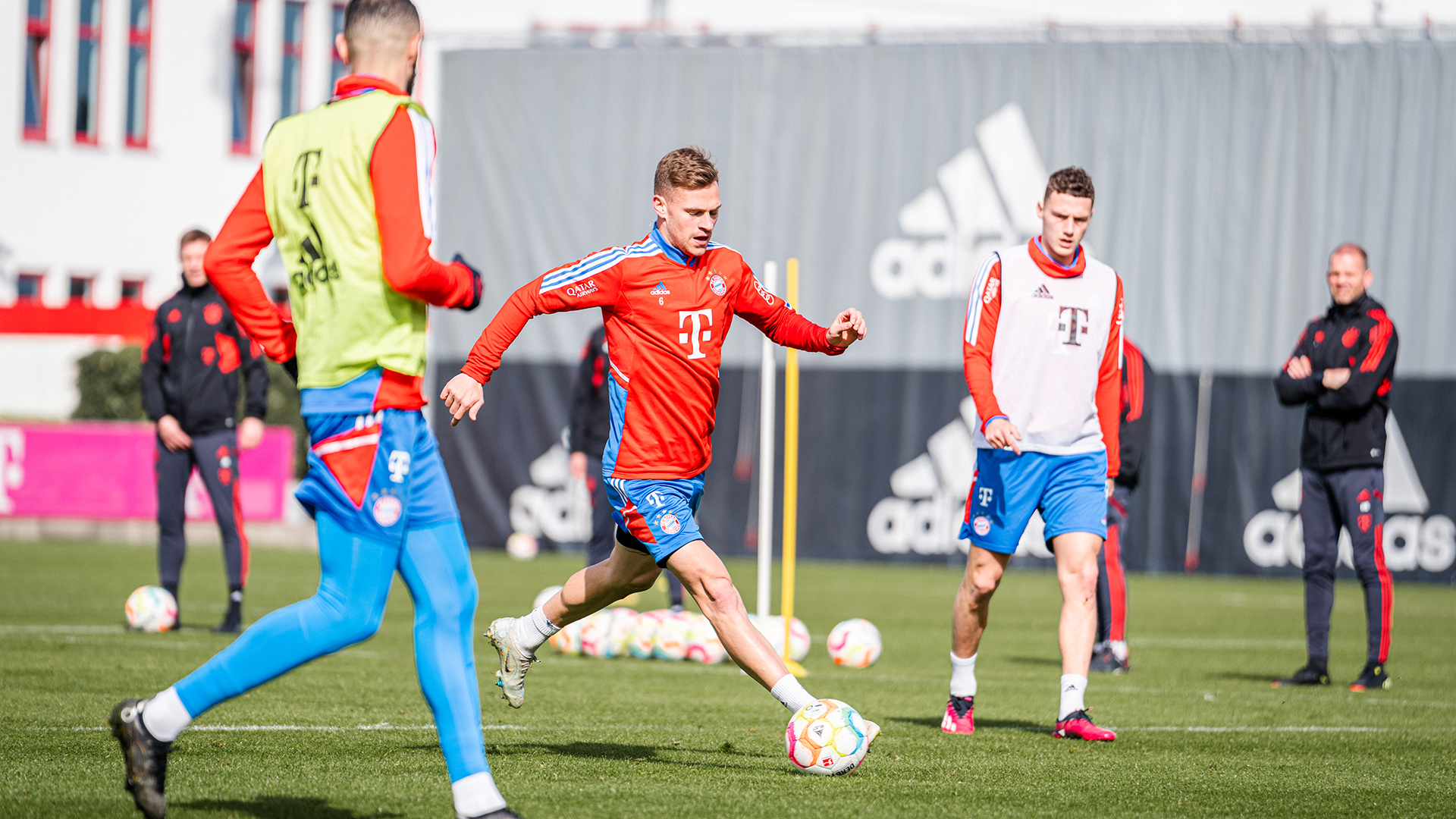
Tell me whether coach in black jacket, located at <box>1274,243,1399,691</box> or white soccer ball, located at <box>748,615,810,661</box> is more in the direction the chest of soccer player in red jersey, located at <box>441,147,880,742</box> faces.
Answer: the coach in black jacket

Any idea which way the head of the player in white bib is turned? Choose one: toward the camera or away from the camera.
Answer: toward the camera

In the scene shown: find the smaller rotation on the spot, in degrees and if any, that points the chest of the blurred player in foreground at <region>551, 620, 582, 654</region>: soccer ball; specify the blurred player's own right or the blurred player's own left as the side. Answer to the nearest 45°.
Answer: approximately 45° to the blurred player's own left

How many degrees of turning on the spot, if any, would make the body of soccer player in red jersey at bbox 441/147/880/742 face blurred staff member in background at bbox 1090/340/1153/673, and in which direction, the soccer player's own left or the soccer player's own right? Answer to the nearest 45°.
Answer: approximately 90° to the soccer player's own left

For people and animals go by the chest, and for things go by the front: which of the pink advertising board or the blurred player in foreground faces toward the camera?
the pink advertising board

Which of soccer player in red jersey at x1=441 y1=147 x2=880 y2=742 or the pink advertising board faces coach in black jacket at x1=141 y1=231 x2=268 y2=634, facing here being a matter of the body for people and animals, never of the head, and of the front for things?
the pink advertising board

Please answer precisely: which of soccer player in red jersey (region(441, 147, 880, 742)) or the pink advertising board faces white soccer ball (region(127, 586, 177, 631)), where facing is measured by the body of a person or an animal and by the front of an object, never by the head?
the pink advertising board

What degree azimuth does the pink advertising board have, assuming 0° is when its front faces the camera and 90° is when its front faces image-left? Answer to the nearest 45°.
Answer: approximately 0°
